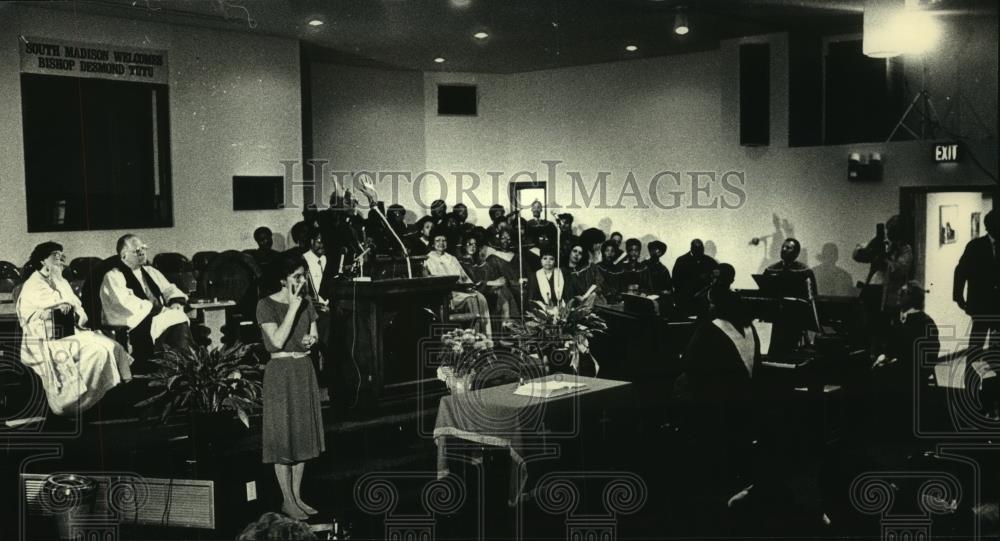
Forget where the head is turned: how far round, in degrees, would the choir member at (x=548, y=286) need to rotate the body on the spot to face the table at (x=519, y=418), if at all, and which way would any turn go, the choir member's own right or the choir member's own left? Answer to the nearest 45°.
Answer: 0° — they already face it

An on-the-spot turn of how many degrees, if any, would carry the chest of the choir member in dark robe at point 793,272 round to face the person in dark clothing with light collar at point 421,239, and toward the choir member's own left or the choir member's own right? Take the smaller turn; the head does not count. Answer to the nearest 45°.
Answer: approximately 45° to the choir member's own right

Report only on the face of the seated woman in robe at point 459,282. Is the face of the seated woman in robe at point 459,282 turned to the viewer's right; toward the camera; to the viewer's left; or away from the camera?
toward the camera

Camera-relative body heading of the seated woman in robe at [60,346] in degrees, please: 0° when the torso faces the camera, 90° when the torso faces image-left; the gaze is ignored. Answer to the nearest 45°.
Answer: approximately 315°

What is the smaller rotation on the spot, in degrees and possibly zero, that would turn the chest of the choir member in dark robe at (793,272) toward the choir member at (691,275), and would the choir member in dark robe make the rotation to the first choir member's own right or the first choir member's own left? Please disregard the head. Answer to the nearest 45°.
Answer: approximately 45° to the first choir member's own right

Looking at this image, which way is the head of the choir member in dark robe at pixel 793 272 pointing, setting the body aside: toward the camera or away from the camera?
toward the camera

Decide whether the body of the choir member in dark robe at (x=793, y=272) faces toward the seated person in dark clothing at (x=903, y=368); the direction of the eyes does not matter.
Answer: no

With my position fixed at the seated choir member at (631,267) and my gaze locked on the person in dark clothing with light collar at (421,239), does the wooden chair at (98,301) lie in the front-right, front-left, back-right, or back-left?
front-left

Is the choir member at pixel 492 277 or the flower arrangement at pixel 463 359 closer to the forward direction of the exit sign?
the flower arrangement

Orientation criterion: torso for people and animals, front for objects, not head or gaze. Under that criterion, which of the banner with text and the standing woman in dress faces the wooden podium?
the banner with text

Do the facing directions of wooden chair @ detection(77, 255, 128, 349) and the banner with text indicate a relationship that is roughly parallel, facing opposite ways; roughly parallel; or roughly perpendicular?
roughly parallel

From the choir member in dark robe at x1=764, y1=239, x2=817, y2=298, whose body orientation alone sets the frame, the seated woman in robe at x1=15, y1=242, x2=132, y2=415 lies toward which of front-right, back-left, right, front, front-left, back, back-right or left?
front

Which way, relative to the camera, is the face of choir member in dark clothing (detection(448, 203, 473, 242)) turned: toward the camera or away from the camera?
toward the camera

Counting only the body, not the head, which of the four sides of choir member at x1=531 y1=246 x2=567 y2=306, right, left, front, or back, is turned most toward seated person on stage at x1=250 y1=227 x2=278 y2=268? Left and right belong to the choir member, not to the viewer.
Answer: right

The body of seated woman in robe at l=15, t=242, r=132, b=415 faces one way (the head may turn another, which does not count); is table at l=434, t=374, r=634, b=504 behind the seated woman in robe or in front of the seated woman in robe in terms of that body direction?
in front

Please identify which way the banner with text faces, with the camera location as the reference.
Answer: facing the viewer and to the right of the viewer

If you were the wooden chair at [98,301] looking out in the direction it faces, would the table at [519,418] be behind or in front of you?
in front
